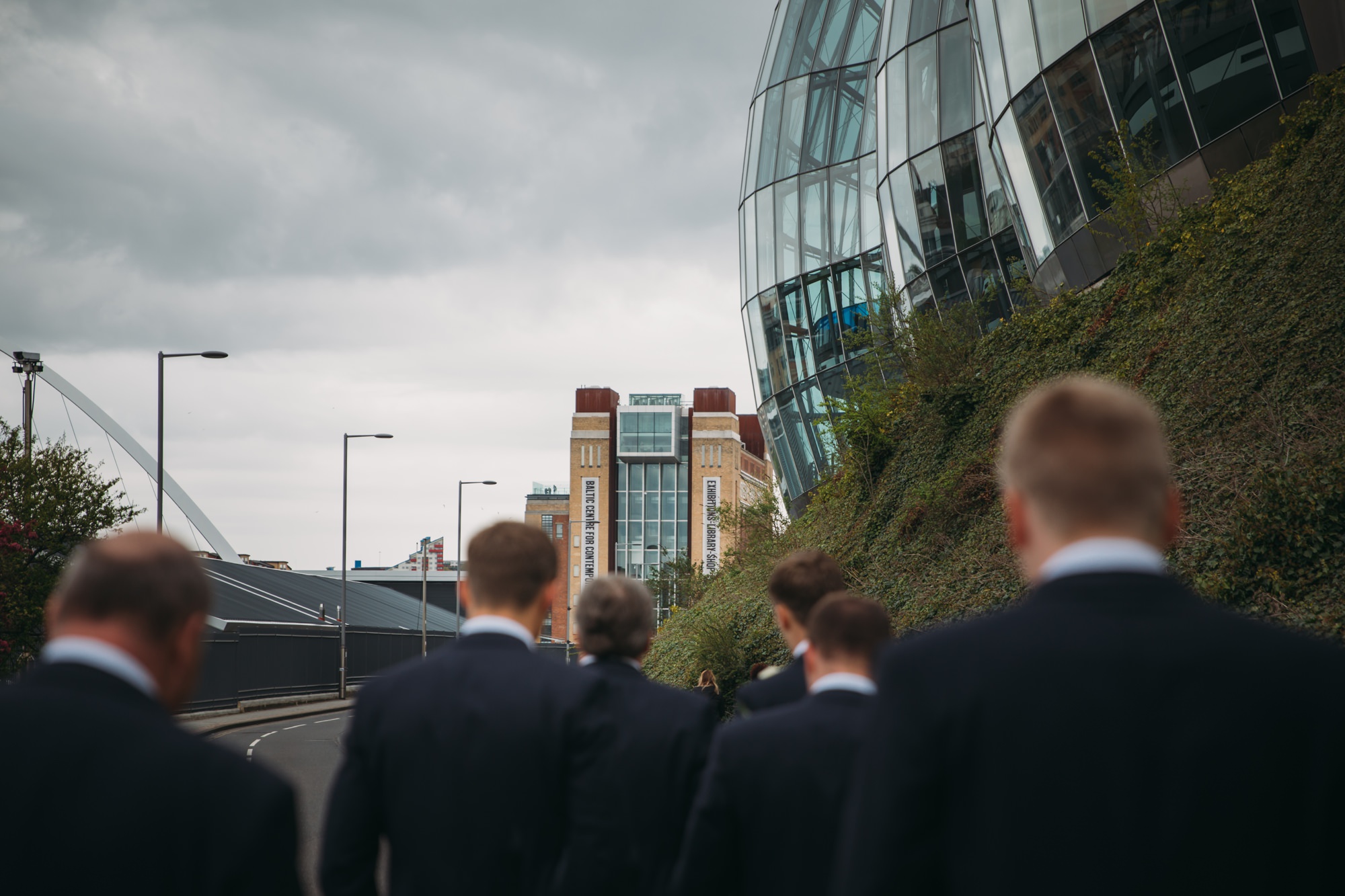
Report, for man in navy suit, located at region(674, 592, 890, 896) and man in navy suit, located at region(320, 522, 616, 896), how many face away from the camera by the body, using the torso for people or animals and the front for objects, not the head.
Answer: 2

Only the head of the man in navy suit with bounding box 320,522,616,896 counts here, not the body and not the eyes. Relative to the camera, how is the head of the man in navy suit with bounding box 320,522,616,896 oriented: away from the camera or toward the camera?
away from the camera

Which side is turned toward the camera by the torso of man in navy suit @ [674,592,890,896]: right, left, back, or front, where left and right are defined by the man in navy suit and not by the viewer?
back

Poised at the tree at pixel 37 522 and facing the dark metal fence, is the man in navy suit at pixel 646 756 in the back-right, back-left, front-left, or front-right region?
back-right

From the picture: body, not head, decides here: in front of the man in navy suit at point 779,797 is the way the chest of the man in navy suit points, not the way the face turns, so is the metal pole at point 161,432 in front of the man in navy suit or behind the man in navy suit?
in front

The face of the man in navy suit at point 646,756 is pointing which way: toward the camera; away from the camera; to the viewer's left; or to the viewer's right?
away from the camera

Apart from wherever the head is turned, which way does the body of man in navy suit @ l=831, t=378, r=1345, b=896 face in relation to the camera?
away from the camera

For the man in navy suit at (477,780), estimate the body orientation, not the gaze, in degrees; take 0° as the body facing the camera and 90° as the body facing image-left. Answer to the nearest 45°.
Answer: approximately 180°

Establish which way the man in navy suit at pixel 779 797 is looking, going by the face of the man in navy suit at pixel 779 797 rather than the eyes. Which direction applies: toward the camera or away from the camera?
away from the camera

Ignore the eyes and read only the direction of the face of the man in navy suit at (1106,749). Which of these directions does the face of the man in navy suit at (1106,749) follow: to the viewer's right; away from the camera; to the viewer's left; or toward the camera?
away from the camera
